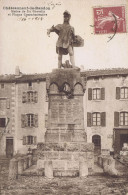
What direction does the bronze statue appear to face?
toward the camera
